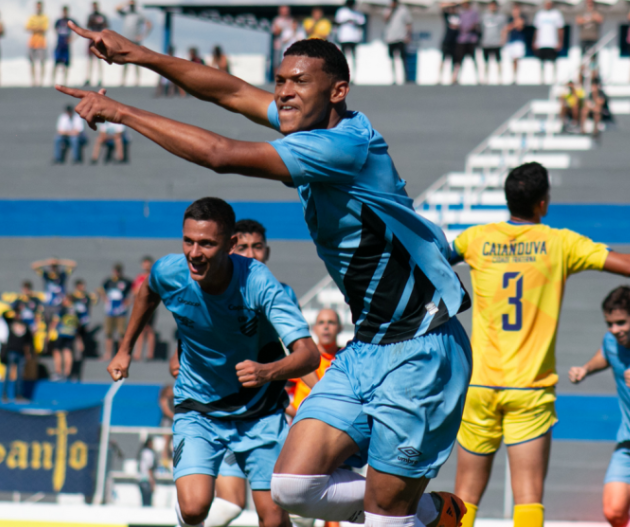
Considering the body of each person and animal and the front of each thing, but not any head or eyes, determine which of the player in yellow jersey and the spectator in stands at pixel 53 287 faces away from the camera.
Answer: the player in yellow jersey

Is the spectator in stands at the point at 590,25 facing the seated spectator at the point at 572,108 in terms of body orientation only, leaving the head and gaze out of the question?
yes

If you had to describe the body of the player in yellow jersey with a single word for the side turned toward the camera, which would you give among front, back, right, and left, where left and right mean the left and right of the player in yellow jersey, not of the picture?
back

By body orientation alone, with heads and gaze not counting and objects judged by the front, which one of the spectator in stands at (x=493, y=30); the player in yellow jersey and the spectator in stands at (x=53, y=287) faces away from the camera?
the player in yellow jersey

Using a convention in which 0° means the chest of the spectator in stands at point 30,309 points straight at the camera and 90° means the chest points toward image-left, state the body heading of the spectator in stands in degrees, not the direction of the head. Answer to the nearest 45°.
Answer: approximately 0°

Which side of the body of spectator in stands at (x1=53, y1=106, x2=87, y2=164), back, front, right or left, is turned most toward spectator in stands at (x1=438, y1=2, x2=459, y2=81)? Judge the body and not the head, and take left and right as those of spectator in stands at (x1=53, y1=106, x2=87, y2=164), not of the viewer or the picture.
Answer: left

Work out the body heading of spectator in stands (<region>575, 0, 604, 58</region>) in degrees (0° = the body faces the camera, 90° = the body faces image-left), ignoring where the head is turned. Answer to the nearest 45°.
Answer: approximately 0°

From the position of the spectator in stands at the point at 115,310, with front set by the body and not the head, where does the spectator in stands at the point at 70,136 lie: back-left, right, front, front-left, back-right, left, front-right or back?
back

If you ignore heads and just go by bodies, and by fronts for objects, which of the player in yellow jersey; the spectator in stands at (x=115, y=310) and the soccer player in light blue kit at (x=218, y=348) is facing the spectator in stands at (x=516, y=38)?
the player in yellow jersey
